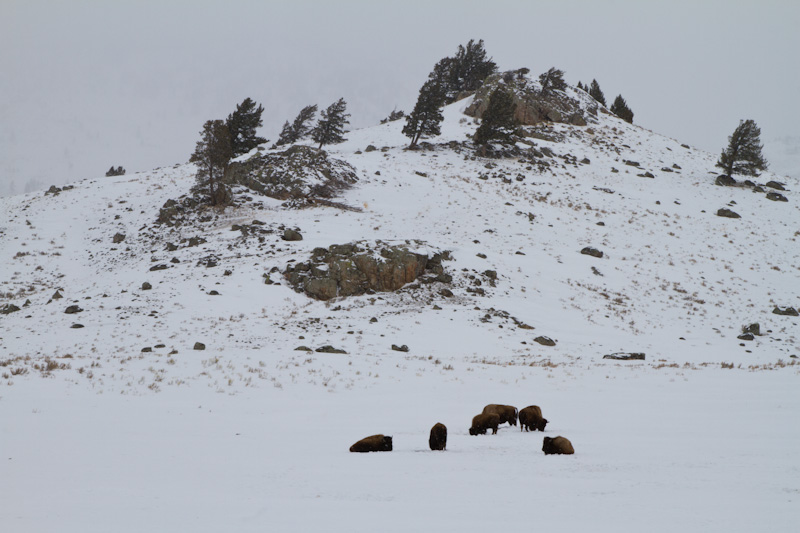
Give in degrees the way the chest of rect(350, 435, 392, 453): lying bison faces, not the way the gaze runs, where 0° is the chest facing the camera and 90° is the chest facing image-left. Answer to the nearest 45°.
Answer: approximately 270°

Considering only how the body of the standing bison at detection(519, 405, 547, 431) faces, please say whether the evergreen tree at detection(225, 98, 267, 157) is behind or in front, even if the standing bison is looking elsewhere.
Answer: behind

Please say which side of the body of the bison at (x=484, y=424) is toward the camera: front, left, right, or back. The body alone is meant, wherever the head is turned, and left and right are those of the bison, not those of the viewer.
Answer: left

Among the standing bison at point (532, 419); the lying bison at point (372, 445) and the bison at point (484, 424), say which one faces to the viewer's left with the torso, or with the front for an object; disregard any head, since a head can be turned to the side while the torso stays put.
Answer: the bison
